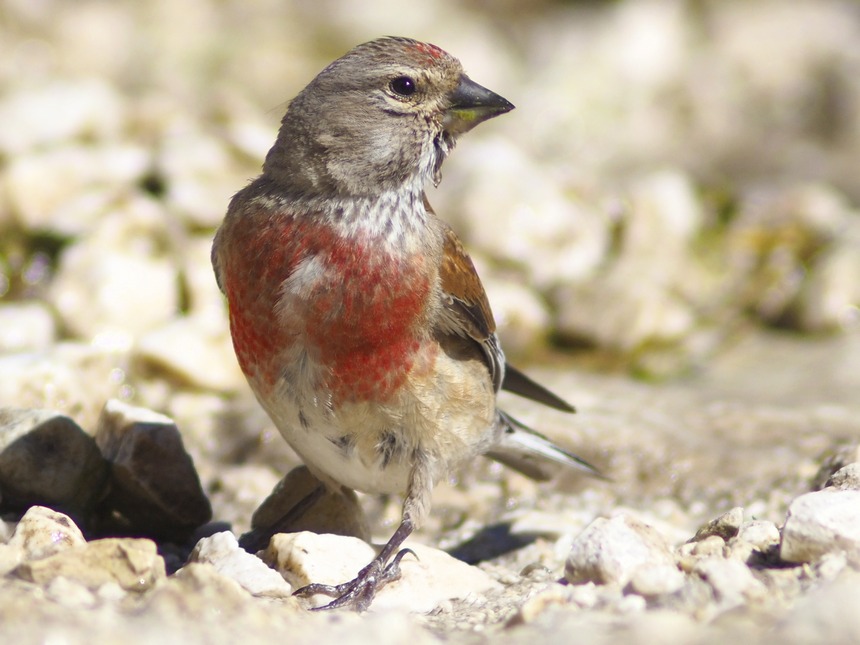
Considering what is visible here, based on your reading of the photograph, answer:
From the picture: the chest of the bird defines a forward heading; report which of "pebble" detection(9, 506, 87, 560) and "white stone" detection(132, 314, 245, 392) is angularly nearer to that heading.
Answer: the pebble

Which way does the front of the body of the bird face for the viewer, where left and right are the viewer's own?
facing the viewer and to the left of the viewer

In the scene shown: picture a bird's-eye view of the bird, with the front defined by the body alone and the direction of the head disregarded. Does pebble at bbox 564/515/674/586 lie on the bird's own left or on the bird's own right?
on the bird's own left

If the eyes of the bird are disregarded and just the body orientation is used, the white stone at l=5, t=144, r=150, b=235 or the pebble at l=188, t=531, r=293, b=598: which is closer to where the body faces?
the pebble

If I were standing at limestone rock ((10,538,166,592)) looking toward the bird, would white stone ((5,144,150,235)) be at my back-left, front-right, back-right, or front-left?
front-left

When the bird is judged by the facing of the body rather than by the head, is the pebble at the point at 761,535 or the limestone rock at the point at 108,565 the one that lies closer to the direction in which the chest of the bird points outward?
the limestone rock

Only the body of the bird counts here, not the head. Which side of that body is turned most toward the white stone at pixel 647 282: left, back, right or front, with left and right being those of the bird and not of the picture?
back

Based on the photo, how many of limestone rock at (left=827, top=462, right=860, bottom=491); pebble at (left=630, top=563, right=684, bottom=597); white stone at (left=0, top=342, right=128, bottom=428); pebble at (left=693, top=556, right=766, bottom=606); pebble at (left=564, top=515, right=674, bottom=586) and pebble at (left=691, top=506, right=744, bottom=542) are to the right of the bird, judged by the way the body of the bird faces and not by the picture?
1

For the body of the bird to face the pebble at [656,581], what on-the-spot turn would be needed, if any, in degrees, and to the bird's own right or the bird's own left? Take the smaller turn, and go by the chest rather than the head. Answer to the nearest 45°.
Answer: approximately 90° to the bird's own left

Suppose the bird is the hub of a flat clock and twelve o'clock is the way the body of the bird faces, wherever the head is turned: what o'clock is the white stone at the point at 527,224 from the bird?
The white stone is roughly at 5 o'clock from the bird.

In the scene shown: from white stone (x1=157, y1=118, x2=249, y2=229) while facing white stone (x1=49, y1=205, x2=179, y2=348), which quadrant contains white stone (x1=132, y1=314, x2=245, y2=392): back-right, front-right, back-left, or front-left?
front-left

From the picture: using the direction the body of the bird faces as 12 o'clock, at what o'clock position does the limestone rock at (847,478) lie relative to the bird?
The limestone rock is roughly at 8 o'clock from the bird.

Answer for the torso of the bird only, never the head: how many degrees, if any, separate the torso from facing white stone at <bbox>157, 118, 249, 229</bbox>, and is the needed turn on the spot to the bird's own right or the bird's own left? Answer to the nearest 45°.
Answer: approximately 135° to the bird's own right
